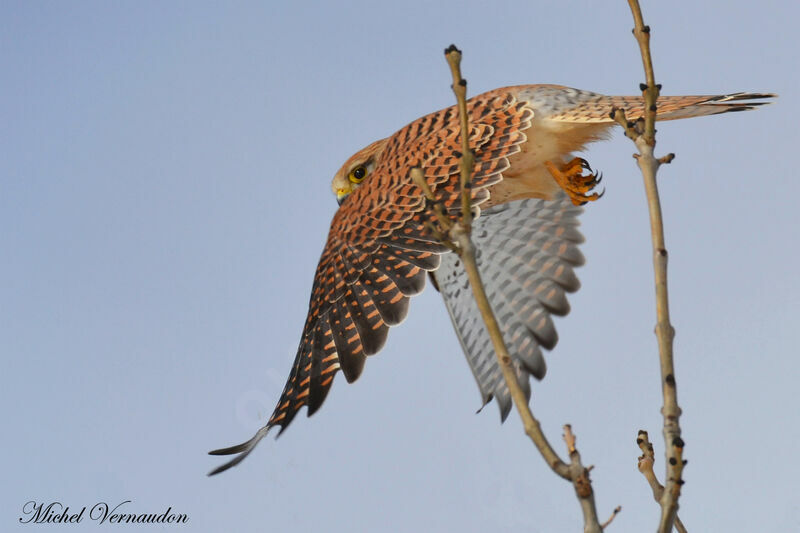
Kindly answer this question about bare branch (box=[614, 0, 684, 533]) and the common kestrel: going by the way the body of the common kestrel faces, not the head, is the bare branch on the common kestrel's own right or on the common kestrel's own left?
on the common kestrel's own left

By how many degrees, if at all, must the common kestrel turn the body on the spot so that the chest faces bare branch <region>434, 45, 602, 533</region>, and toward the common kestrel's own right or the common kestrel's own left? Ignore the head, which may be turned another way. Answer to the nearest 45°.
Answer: approximately 90° to the common kestrel's own left

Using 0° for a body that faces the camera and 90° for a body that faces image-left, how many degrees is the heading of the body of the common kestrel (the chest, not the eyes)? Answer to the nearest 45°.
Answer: approximately 90°
